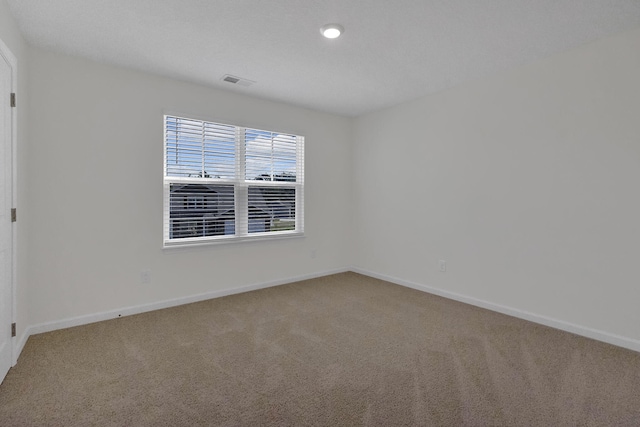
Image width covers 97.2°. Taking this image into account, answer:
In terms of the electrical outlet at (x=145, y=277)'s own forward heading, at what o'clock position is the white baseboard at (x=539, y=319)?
The white baseboard is roughly at 10 o'clock from the electrical outlet.

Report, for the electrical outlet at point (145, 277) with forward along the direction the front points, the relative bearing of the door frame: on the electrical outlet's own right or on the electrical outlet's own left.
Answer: on the electrical outlet's own right

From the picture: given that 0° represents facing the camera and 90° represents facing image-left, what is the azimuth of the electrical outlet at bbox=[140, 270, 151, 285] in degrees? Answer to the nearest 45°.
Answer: approximately 0°
